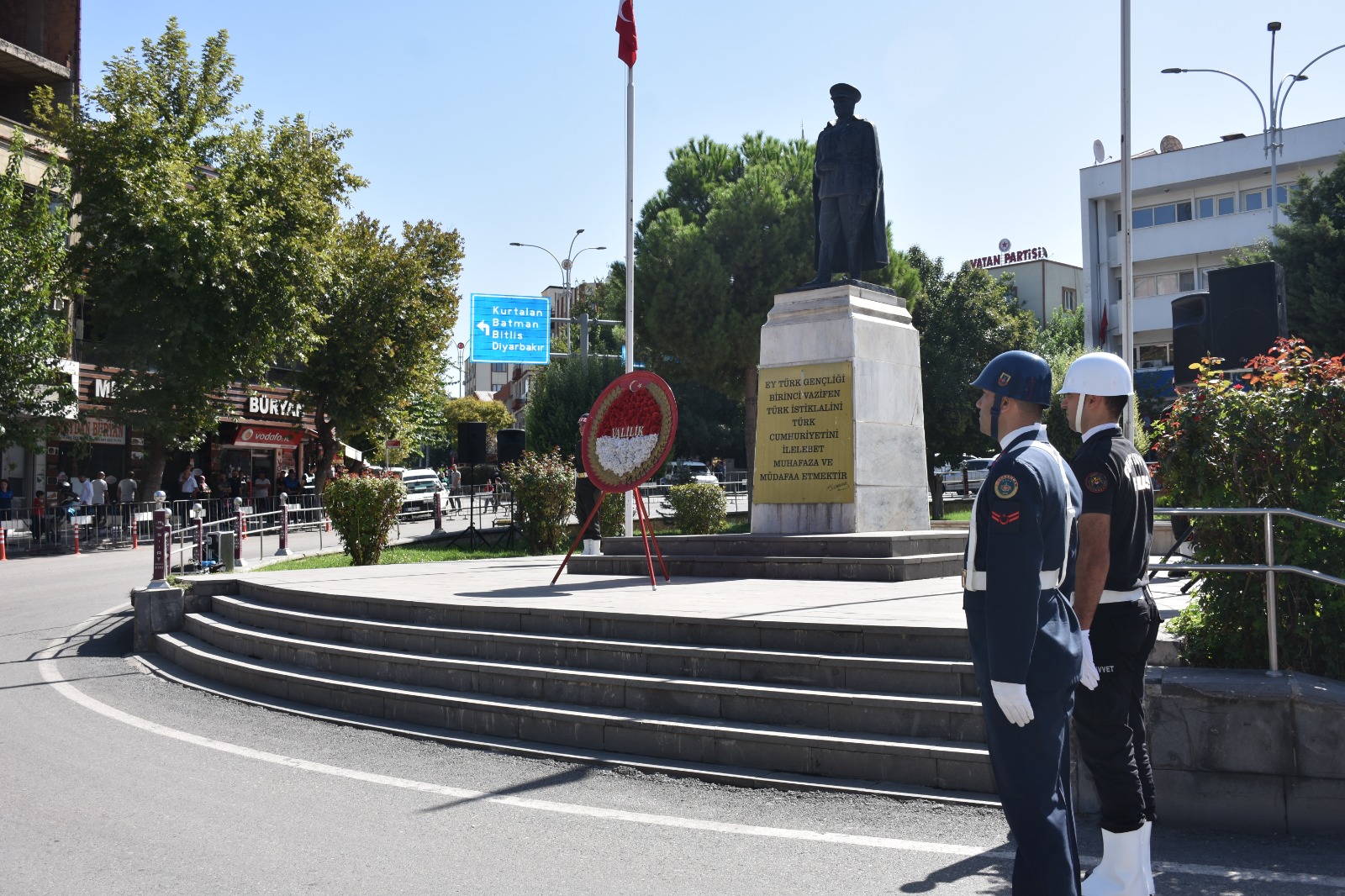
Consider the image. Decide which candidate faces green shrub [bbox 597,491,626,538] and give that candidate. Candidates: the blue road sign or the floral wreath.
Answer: the blue road sign

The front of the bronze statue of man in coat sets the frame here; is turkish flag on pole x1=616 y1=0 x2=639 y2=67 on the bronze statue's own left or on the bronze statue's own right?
on the bronze statue's own right

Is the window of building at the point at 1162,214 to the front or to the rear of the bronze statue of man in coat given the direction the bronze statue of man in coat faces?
to the rear

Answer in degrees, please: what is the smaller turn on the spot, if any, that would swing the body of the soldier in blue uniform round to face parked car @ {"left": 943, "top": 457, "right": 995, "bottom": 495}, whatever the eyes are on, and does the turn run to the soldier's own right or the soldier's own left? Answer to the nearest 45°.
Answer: approximately 90° to the soldier's own right

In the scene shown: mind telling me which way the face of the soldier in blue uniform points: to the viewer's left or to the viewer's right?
to the viewer's left

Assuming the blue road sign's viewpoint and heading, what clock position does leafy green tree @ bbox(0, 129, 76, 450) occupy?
The leafy green tree is roughly at 2 o'clock from the blue road sign.

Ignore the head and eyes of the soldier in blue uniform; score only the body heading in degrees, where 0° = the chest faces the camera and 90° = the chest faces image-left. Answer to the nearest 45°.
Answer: approximately 90°

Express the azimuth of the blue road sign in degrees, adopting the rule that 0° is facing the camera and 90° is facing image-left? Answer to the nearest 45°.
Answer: approximately 0°

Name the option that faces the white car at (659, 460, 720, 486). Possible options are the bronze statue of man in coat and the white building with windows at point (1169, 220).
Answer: the white building with windows

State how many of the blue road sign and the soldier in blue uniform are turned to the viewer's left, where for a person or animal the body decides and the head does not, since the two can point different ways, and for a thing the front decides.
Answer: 1

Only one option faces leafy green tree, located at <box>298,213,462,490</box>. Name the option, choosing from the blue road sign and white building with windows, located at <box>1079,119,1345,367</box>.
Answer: the white building with windows
